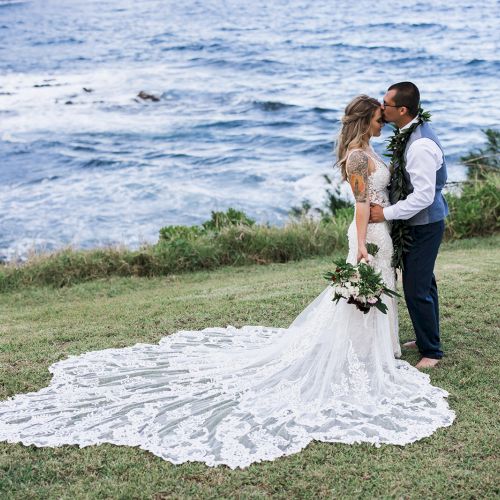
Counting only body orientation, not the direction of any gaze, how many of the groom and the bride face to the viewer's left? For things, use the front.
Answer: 1

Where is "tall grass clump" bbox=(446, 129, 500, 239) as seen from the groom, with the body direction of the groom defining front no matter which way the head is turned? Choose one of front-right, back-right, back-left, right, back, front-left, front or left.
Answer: right

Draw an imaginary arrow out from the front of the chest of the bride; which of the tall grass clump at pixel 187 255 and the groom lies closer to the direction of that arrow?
the groom

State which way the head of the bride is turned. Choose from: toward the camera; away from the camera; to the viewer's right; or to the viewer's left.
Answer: to the viewer's right

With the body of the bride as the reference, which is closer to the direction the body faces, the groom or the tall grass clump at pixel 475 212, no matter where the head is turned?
the groom

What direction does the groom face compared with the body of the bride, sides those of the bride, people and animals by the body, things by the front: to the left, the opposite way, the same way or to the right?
the opposite way

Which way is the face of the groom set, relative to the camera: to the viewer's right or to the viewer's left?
to the viewer's left

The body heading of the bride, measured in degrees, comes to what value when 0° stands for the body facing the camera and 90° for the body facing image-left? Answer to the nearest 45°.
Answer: approximately 270°

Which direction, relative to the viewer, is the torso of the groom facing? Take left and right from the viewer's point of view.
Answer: facing to the left of the viewer

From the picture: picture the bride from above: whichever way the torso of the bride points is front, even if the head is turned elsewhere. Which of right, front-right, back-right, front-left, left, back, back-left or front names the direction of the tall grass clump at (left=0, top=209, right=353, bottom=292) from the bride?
left

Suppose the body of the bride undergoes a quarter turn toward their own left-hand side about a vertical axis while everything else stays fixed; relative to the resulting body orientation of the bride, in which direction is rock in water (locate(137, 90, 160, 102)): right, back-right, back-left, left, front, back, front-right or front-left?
front

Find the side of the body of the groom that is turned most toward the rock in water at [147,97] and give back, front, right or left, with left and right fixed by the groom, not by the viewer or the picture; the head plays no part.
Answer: right
